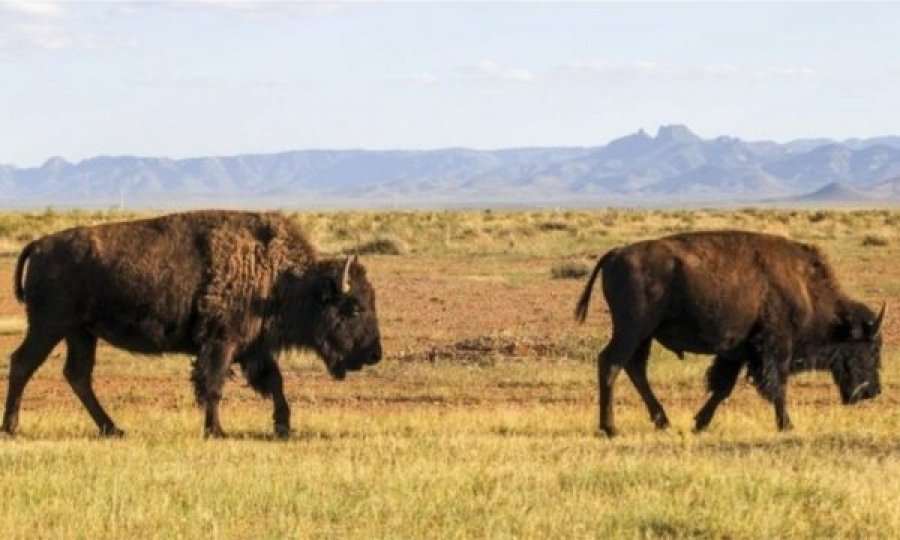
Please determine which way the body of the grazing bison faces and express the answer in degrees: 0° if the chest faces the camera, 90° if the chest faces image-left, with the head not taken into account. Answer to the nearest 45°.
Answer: approximately 270°

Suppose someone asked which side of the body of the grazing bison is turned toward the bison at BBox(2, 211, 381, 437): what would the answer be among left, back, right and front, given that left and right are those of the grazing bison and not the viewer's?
back

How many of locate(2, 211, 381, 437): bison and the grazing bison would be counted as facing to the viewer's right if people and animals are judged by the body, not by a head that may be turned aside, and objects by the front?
2

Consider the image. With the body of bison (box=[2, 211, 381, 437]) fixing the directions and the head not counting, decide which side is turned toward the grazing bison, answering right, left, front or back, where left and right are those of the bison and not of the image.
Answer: front

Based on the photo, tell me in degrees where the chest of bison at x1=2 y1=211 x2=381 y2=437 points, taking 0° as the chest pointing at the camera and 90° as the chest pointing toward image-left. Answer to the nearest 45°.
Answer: approximately 270°
